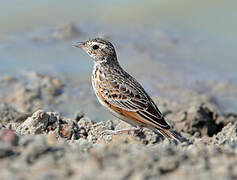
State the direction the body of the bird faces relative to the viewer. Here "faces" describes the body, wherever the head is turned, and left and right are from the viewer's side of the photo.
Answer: facing to the left of the viewer

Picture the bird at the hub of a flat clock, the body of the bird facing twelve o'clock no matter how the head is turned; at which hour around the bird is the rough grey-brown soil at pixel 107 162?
The rough grey-brown soil is roughly at 9 o'clock from the bird.
